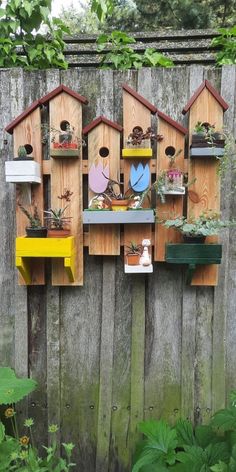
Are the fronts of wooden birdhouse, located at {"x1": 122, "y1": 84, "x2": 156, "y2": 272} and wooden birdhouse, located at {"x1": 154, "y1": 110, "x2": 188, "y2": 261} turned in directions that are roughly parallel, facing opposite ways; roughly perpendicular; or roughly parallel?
roughly parallel

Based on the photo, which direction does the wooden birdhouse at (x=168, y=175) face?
toward the camera

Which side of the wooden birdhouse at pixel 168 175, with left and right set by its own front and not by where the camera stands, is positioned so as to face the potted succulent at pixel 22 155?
right

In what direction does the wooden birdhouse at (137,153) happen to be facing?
toward the camera

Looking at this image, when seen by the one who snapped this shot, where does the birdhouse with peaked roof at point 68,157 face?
facing the viewer

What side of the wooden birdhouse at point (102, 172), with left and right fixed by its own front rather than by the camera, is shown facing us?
front

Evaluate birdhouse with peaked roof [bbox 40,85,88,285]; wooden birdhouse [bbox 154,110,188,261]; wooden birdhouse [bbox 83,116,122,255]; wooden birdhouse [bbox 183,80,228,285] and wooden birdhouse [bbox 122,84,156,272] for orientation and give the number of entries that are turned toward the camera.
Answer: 5

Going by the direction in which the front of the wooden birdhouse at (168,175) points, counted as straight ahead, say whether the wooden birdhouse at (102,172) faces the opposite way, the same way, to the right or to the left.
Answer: the same way
